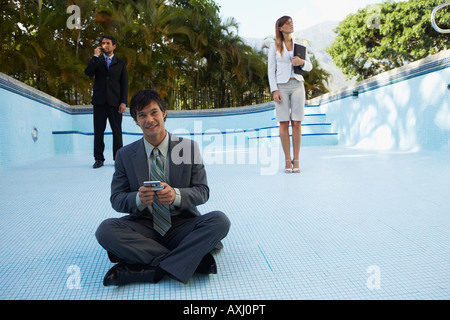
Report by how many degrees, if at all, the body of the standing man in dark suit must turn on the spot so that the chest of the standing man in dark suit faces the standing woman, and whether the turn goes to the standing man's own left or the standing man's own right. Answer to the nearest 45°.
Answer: approximately 45° to the standing man's own left

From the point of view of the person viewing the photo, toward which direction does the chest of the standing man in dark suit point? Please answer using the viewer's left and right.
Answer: facing the viewer
